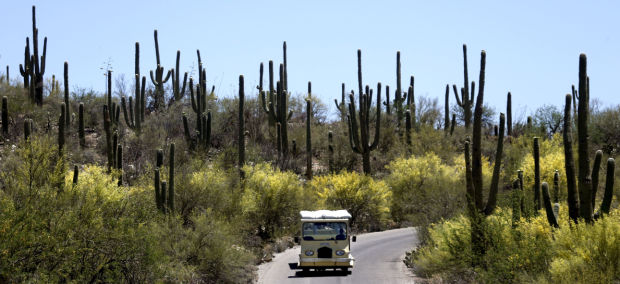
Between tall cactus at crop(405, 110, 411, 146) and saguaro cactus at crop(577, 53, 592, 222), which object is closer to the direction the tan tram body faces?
the saguaro cactus

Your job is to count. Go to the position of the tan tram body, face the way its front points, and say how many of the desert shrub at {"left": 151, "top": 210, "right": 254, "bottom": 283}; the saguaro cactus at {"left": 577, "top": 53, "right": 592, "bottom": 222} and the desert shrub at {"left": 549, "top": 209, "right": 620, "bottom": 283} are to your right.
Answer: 1

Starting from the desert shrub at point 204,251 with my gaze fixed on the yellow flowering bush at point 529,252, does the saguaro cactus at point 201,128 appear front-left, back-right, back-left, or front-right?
back-left

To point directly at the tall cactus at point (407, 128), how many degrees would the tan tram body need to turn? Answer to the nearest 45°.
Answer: approximately 180°

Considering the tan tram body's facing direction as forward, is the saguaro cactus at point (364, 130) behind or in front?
behind

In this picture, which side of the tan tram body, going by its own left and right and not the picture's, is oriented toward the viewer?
front

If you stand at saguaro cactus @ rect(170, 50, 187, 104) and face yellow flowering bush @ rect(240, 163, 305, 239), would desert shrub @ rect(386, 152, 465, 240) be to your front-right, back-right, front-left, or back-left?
front-left

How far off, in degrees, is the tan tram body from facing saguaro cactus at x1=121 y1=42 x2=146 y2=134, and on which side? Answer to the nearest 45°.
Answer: approximately 135° to its right

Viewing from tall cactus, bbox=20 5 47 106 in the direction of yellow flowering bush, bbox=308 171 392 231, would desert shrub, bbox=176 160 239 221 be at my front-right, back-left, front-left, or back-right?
front-right

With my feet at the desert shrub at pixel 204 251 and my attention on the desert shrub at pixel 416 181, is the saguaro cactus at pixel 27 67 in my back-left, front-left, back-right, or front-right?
front-left

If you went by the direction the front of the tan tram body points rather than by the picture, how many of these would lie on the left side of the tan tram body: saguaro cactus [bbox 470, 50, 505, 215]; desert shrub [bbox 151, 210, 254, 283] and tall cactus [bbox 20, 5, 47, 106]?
1

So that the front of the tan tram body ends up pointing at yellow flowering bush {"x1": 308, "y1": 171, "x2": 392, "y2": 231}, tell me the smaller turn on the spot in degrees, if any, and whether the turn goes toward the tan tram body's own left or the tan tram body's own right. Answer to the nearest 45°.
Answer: approximately 180°

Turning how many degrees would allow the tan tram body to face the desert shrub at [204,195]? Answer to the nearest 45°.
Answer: approximately 135° to its right

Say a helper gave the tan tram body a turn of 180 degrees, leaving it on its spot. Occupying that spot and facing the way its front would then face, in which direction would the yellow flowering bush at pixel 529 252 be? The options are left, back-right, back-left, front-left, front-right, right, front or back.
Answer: back-right
